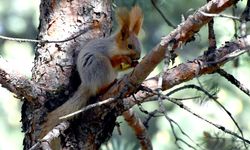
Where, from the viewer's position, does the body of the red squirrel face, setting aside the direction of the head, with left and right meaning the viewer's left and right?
facing to the right of the viewer
